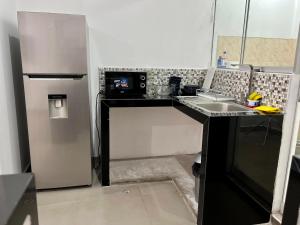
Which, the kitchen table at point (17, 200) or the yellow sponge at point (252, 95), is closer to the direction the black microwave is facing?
the kitchen table

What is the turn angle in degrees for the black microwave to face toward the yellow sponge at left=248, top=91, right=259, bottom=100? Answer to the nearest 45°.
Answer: approximately 45° to its left

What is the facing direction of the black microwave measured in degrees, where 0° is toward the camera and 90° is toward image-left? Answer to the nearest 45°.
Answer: approximately 0°

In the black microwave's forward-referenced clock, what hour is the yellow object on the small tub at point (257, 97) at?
The yellow object on the small tub is roughly at 10 o'clock from the black microwave.
